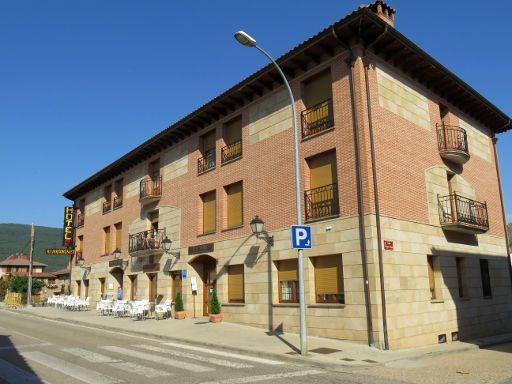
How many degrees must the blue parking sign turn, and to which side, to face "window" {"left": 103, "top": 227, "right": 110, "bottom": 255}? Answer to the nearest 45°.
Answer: approximately 135° to its right

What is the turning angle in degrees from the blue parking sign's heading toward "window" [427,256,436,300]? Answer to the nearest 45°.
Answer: approximately 135° to its left

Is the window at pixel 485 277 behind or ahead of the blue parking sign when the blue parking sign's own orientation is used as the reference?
behind

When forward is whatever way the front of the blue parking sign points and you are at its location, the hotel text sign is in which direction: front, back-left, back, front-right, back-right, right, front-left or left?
back-right

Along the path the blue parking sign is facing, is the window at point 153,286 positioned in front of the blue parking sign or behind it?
behind

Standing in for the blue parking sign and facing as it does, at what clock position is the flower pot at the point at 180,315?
The flower pot is roughly at 5 o'clock from the blue parking sign.

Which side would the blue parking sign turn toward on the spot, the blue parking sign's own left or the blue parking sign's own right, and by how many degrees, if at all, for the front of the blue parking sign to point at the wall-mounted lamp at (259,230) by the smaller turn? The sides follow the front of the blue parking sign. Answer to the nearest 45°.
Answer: approximately 180°

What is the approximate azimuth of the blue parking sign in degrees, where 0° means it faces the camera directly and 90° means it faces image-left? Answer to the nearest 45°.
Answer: approximately 0°

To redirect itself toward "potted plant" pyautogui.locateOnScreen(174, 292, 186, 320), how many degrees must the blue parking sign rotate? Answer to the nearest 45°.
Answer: approximately 135° to its right

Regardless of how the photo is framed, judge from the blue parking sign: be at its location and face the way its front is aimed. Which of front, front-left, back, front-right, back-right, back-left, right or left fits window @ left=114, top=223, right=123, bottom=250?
back-right
